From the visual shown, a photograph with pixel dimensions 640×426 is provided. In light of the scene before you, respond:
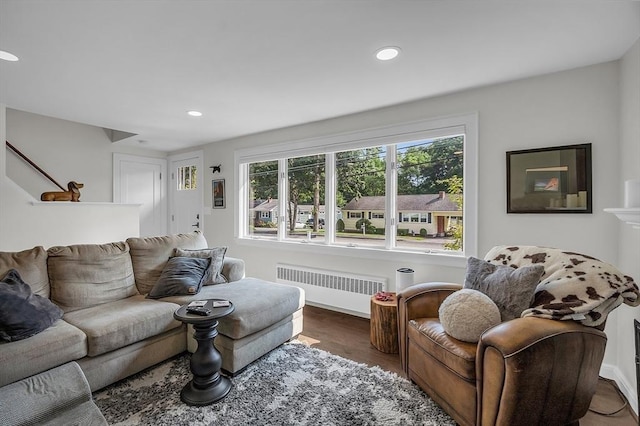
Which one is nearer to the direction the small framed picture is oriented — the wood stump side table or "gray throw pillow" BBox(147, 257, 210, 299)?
the gray throw pillow

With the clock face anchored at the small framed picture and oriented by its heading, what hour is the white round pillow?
The white round pillow is roughly at 10 o'clock from the small framed picture.

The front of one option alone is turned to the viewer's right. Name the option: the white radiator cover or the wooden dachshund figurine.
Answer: the wooden dachshund figurine

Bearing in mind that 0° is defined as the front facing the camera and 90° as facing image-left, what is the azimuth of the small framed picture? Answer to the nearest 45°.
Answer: approximately 45°

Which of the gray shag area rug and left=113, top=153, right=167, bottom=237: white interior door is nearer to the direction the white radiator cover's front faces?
the gray shag area rug

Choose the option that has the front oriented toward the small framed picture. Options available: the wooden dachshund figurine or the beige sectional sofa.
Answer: the wooden dachshund figurine

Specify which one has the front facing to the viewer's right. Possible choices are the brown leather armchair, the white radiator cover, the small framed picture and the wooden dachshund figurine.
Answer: the wooden dachshund figurine

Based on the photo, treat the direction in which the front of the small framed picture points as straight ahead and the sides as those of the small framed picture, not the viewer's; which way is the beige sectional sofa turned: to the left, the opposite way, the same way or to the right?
to the left

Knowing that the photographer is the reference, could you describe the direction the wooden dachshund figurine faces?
facing to the right of the viewer

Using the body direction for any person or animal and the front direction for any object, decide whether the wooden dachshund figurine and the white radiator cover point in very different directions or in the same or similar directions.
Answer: very different directions

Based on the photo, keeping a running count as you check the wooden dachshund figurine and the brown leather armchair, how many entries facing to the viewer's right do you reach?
1
